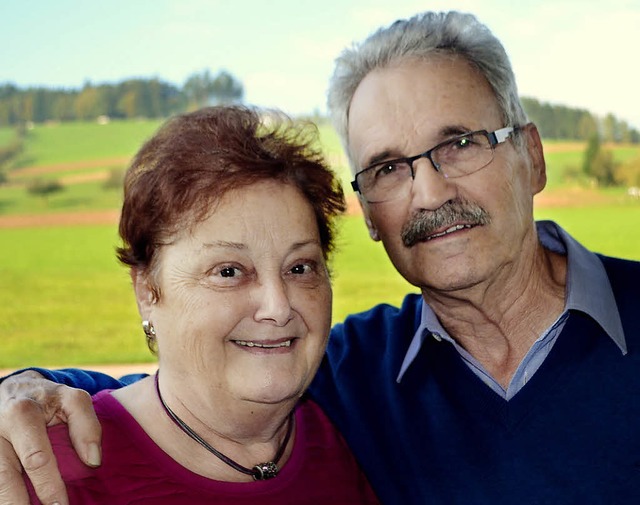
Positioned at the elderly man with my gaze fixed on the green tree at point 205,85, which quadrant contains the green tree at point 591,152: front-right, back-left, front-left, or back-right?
front-right

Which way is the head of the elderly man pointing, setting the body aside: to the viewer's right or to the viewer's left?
to the viewer's left

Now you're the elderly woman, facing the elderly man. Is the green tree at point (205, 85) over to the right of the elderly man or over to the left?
left

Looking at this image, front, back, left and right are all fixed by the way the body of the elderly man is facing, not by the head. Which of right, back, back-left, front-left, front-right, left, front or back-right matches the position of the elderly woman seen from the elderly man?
front-right

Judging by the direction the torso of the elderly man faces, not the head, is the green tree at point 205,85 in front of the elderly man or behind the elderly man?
behind

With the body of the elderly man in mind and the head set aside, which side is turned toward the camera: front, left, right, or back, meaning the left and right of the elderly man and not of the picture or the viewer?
front

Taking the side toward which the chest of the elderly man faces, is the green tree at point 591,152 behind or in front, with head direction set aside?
behind
